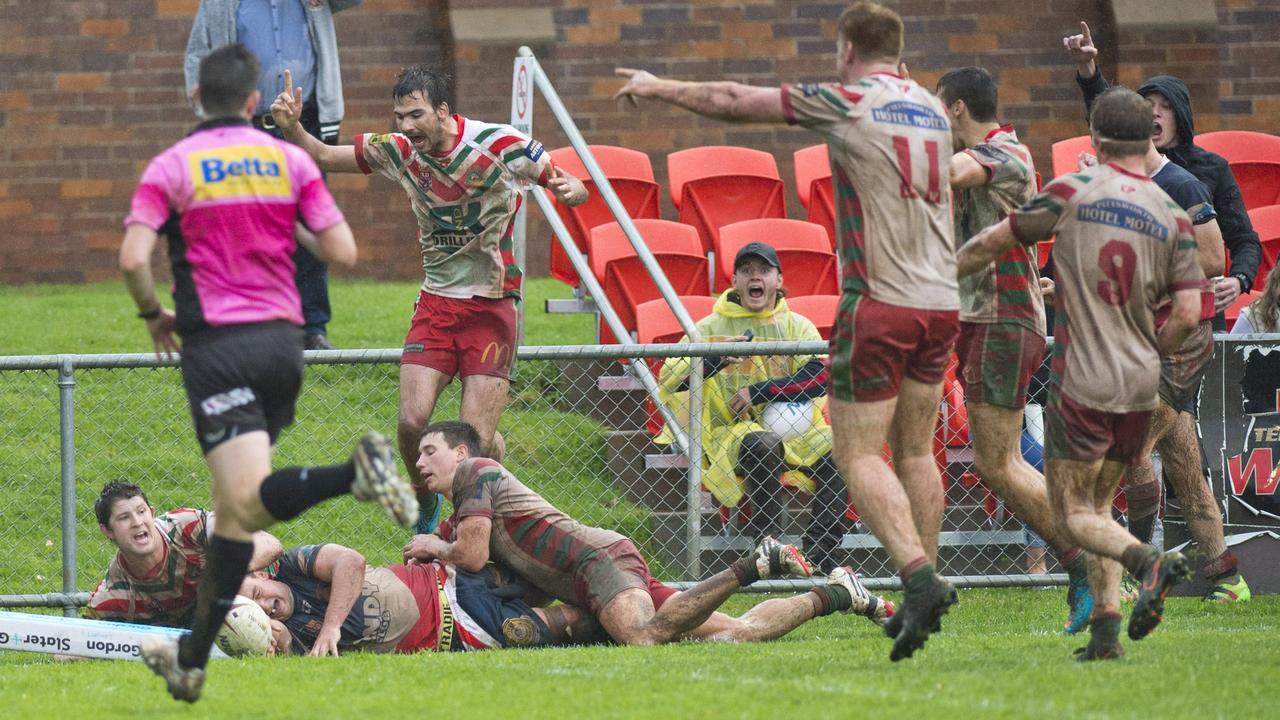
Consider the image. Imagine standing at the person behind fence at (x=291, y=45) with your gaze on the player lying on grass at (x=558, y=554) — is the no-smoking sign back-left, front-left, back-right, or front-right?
front-left

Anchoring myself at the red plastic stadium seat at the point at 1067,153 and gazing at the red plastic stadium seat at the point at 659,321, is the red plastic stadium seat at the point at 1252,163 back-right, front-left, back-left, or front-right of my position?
back-left

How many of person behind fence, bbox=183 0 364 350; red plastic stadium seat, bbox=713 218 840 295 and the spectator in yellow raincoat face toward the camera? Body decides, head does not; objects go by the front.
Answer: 3

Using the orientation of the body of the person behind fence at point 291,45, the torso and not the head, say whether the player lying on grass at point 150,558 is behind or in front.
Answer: in front

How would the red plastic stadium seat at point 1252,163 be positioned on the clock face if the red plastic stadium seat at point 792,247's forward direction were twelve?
the red plastic stadium seat at point 1252,163 is roughly at 8 o'clock from the red plastic stadium seat at point 792,247.

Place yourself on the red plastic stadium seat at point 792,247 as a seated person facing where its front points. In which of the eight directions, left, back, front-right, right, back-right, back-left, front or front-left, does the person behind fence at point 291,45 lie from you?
right

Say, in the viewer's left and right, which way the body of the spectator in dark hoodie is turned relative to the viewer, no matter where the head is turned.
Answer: facing the viewer and to the left of the viewer

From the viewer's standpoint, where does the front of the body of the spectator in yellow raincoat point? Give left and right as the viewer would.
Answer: facing the viewer

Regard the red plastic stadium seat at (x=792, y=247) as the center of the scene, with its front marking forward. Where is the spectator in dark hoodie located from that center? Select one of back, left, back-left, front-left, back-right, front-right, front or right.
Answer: front-left

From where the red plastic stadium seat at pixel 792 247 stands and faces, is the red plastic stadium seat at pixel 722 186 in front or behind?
behind

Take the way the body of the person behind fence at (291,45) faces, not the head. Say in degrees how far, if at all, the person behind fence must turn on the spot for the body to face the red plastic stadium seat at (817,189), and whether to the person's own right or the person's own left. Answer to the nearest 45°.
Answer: approximately 90° to the person's own left

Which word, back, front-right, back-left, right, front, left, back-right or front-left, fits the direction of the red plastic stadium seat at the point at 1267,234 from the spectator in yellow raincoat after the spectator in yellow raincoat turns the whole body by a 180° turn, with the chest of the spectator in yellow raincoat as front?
front-right

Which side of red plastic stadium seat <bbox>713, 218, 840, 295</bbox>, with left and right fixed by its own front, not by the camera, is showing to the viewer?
front

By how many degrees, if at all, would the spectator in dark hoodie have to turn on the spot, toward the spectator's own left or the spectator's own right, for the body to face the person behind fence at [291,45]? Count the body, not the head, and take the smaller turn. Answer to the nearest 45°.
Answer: approximately 45° to the spectator's own right
